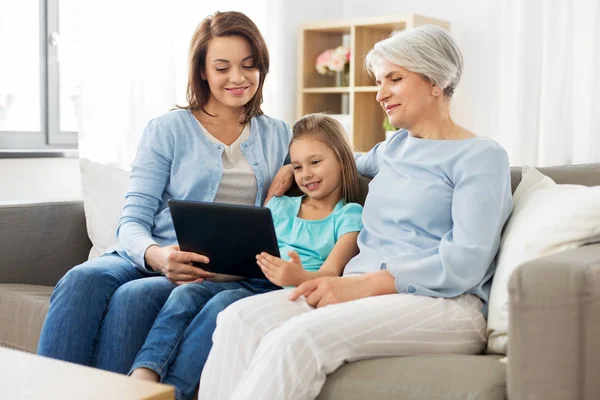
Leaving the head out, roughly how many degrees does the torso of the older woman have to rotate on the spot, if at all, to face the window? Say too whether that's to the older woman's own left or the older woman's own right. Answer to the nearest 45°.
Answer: approximately 90° to the older woman's own right

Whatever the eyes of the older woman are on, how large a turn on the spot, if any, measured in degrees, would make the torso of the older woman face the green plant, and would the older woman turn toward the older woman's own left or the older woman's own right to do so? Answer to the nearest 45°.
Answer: approximately 135° to the older woman's own right

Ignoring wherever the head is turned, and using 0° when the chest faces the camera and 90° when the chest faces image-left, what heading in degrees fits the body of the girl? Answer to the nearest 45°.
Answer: approximately 45°

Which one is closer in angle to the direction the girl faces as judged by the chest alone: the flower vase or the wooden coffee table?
the wooden coffee table

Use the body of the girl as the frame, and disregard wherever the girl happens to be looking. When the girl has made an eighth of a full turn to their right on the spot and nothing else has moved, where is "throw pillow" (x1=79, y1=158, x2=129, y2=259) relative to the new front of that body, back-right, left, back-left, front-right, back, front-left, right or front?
front-right

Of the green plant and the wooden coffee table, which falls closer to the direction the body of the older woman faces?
the wooden coffee table

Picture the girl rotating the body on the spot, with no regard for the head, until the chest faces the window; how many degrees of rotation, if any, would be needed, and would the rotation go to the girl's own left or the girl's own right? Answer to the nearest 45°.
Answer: approximately 90° to the girl's own right
